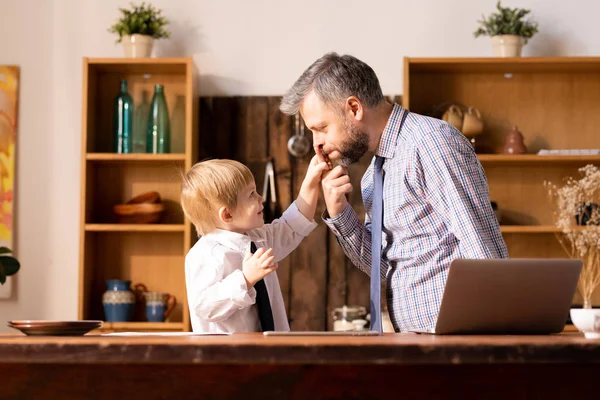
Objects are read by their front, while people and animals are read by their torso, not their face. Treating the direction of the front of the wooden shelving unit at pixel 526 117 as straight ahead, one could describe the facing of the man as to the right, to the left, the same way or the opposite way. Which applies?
to the right

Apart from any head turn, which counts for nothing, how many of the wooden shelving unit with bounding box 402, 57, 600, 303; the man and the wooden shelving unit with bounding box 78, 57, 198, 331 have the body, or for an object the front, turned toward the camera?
2

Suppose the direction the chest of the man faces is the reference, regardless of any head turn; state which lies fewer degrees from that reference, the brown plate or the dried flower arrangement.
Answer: the brown plate

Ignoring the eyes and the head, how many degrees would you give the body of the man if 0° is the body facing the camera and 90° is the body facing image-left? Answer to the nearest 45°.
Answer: approximately 90°

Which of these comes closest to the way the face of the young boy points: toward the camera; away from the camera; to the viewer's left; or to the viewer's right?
to the viewer's right

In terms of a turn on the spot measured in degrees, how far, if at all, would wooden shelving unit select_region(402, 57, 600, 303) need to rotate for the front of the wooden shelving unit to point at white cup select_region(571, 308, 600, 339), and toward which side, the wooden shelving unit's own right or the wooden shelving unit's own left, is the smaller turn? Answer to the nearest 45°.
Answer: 0° — it already faces it

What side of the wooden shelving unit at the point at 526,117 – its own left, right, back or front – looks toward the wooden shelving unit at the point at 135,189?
right

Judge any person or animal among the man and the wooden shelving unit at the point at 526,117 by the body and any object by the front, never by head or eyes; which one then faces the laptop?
the wooden shelving unit

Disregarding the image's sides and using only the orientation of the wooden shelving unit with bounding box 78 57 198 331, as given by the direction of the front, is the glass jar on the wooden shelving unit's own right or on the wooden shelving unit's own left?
on the wooden shelving unit's own left

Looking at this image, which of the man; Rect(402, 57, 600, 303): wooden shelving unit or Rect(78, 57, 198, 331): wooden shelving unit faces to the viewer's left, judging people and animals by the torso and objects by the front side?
the man

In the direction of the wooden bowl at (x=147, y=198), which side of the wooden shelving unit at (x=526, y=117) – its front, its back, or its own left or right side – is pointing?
right

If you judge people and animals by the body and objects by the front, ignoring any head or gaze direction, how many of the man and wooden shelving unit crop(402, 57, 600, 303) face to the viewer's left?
1

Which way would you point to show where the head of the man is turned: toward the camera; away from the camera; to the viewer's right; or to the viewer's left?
to the viewer's left
